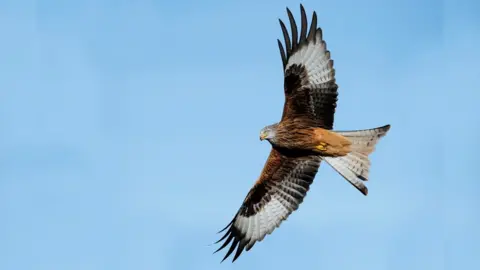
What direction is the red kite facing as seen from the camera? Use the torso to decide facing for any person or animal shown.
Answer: to the viewer's left
